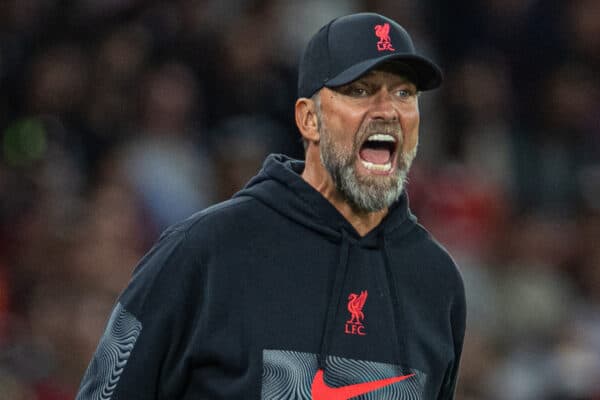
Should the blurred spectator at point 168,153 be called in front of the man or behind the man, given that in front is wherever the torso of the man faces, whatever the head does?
behind

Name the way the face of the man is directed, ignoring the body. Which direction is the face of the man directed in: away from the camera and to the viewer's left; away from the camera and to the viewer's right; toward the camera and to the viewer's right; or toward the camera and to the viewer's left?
toward the camera and to the viewer's right
